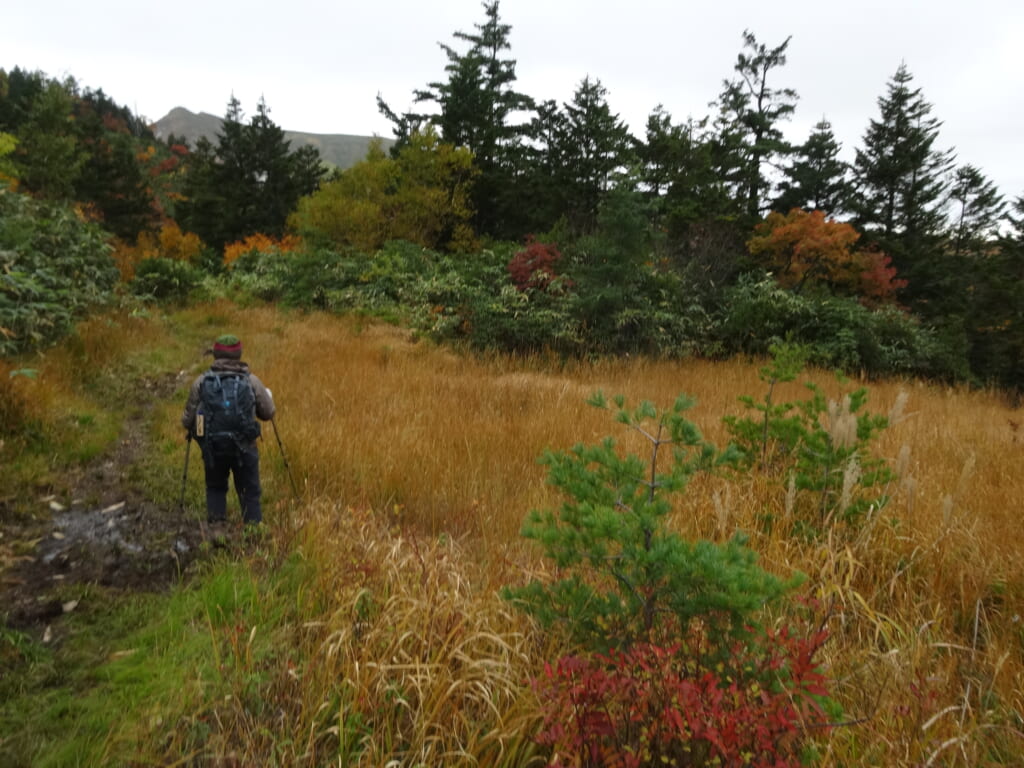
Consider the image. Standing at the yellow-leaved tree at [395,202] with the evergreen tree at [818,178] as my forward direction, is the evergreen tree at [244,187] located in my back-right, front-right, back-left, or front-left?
back-left

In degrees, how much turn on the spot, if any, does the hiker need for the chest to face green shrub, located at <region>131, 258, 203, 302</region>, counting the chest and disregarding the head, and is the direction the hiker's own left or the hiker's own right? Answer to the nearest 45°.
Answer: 0° — they already face it

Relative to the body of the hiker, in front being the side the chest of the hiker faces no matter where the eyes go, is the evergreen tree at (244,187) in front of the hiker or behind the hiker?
in front

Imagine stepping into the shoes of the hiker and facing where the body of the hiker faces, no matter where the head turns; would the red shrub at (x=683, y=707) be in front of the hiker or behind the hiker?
behind

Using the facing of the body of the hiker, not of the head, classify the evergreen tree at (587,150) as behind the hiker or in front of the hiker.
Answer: in front

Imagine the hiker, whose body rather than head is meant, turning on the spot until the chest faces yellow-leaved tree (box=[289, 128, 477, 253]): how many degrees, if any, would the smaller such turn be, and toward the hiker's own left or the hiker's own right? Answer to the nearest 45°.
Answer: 0° — they already face it

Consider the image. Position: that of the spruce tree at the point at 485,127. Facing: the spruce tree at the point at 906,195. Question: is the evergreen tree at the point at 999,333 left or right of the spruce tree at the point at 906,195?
right

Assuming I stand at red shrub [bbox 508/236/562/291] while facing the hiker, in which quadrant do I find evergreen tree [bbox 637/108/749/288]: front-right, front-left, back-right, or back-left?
back-left

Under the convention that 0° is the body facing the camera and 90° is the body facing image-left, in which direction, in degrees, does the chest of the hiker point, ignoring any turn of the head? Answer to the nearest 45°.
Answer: approximately 180°
